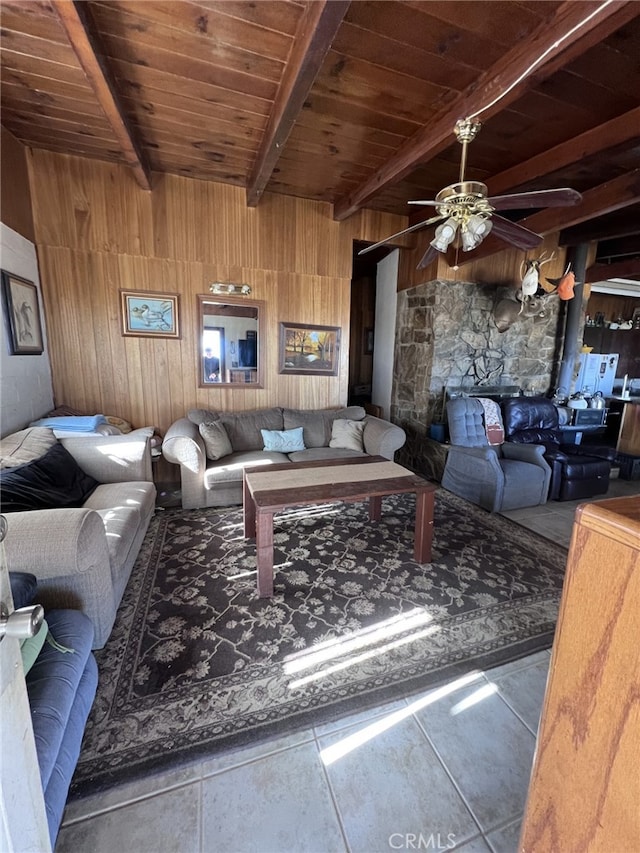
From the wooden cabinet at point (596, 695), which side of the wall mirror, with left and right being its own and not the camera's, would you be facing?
front

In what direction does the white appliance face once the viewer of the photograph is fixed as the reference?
facing the viewer

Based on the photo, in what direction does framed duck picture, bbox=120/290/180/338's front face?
toward the camera

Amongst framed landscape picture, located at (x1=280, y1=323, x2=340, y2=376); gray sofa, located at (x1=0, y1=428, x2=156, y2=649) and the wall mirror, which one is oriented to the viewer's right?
the gray sofa

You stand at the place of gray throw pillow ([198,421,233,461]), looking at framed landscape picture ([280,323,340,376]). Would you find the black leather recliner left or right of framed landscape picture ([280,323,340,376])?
right

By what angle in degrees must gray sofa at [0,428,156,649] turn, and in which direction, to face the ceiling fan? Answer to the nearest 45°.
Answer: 0° — it already faces it

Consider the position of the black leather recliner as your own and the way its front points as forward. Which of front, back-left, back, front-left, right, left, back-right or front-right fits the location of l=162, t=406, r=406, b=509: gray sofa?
right

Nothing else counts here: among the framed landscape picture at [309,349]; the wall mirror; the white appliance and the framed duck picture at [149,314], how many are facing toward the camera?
4

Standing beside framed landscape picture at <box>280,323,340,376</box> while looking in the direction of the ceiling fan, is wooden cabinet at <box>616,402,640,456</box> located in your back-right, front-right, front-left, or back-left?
front-left

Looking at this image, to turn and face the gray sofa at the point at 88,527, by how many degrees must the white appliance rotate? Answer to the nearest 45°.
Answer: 0° — it already faces it

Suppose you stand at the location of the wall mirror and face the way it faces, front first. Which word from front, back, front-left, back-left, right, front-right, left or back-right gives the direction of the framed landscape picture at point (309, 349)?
left

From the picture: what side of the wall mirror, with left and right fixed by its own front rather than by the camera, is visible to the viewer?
front

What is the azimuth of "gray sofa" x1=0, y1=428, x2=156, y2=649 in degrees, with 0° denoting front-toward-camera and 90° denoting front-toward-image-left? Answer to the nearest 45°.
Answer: approximately 270°

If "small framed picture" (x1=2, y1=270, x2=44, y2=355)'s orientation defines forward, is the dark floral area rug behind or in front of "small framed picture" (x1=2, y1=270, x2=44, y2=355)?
in front

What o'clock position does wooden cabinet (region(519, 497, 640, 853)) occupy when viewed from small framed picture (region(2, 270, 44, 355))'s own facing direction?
The wooden cabinet is roughly at 1 o'clock from the small framed picture.

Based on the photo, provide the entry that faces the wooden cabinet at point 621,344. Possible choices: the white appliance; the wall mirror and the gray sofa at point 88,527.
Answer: the gray sofa

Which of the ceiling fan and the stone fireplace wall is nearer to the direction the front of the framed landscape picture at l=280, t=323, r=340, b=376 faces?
the ceiling fan

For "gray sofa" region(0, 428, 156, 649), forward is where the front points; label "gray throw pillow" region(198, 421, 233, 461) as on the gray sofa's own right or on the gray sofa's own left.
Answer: on the gray sofa's own left

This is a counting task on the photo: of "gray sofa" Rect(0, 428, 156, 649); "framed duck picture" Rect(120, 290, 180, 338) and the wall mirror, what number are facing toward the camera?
2
